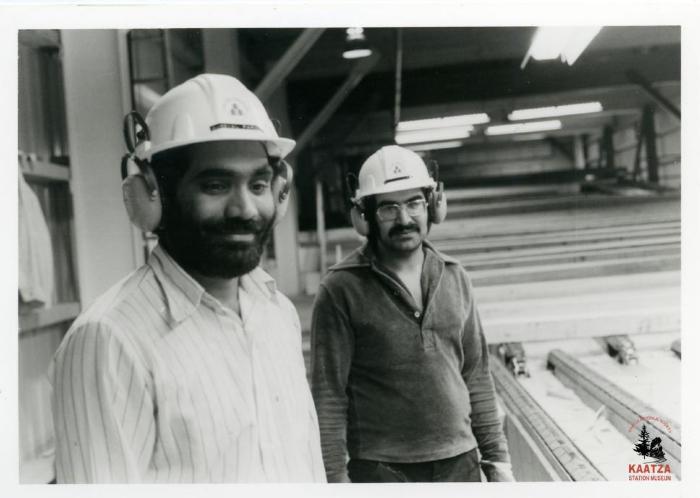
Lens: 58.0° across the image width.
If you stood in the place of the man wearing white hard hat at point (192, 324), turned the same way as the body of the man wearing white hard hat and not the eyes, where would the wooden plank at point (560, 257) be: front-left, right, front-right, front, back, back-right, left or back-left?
left

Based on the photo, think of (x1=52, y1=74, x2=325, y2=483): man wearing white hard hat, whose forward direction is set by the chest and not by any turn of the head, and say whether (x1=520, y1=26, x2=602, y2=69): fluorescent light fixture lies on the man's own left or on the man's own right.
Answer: on the man's own left

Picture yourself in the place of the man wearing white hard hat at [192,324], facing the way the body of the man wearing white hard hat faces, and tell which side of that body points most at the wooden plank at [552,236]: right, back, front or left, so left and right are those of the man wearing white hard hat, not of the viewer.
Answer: left

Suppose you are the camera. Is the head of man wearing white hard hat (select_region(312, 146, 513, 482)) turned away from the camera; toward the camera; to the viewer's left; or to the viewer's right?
toward the camera

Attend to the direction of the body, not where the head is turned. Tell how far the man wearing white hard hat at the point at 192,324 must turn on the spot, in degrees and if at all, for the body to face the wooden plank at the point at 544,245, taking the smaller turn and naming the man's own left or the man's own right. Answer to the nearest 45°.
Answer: approximately 90° to the man's own left

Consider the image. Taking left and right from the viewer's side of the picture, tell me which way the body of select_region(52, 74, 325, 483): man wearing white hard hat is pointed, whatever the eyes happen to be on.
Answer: facing the viewer and to the right of the viewer

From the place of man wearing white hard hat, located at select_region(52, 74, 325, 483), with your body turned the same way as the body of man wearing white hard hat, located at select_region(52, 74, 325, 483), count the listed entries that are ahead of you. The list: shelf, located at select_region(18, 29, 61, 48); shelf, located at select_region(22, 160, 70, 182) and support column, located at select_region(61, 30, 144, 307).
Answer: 0

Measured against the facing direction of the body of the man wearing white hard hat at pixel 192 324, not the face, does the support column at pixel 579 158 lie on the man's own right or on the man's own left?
on the man's own left

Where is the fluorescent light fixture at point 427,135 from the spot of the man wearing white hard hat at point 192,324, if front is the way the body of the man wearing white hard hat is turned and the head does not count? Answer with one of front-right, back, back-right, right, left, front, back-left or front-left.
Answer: left

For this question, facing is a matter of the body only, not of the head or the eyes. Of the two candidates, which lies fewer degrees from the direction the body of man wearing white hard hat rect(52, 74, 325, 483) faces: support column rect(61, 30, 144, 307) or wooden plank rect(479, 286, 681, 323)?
the wooden plank
